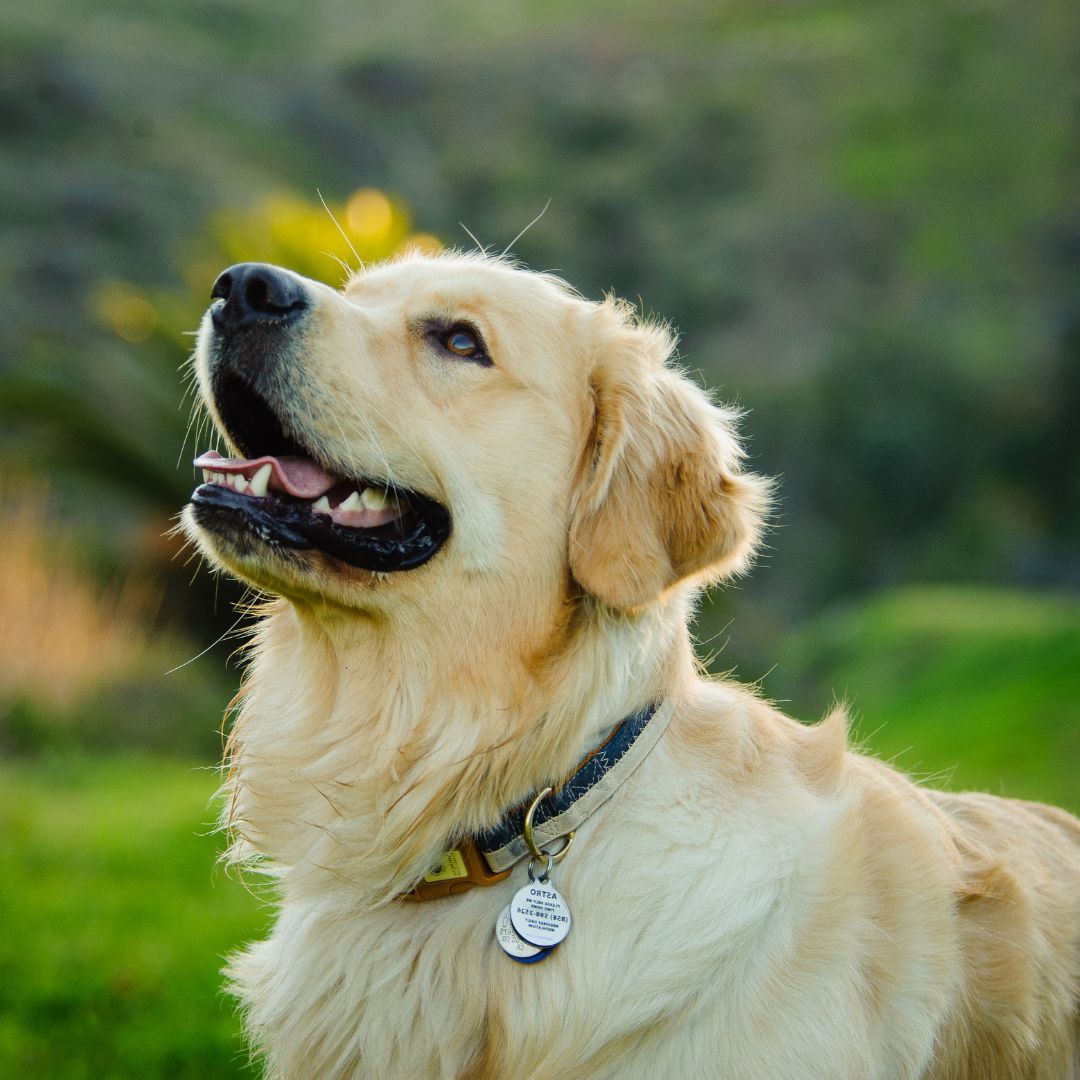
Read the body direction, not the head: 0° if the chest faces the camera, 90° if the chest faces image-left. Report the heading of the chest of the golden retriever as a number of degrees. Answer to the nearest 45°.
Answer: approximately 45°
